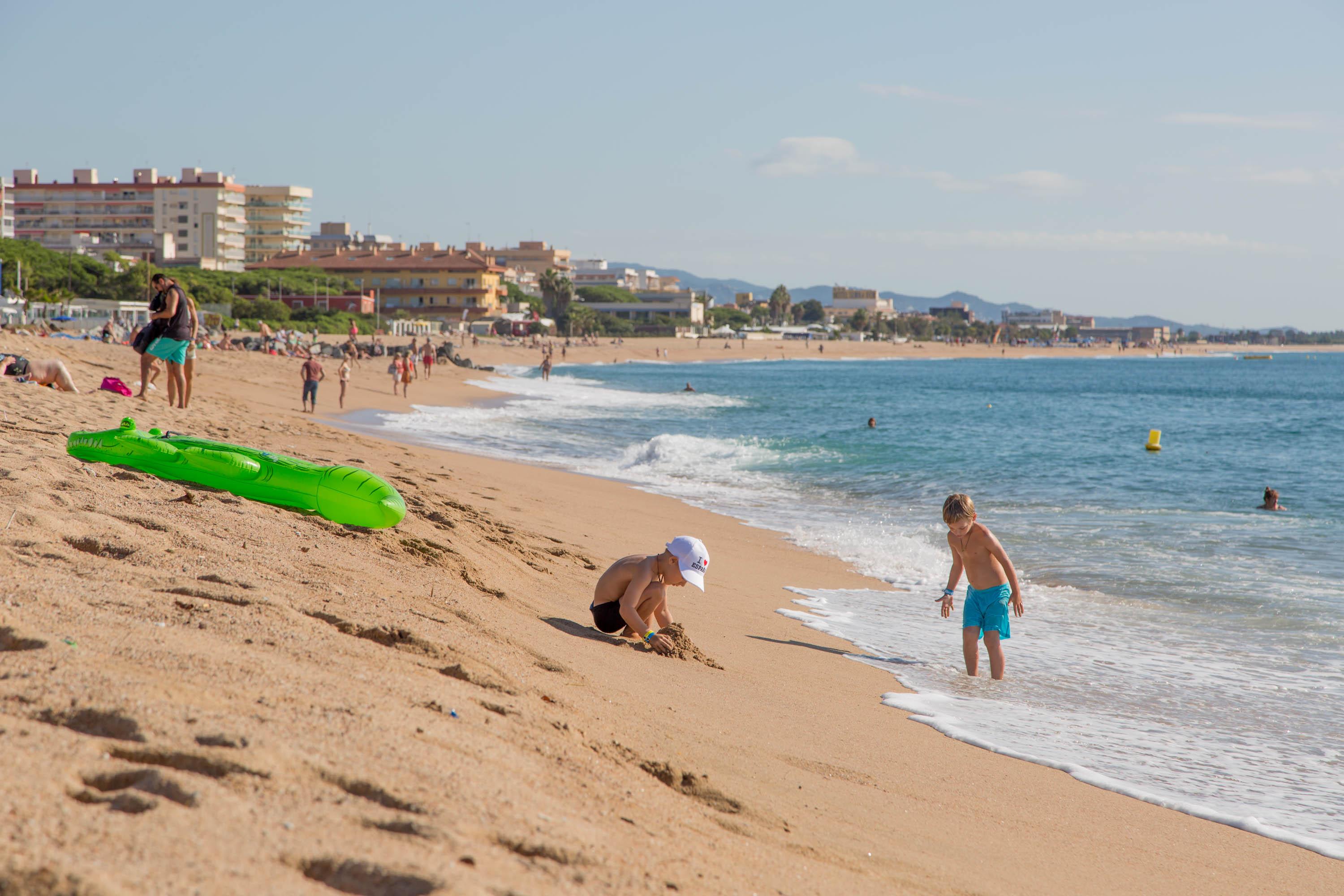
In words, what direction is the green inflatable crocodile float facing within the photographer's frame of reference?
facing away from the viewer and to the left of the viewer

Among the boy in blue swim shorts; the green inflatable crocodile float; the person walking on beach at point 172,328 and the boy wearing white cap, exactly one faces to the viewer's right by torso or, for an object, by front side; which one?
the boy wearing white cap

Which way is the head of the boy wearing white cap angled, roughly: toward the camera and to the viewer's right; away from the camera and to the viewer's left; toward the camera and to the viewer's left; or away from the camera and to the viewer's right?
toward the camera and to the viewer's right

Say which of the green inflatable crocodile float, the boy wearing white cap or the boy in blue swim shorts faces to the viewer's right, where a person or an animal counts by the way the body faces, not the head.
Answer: the boy wearing white cap

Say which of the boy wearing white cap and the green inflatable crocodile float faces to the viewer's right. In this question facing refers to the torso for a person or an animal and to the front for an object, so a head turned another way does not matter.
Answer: the boy wearing white cap

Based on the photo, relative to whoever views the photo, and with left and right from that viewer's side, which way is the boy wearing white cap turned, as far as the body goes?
facing to the right of the viewer

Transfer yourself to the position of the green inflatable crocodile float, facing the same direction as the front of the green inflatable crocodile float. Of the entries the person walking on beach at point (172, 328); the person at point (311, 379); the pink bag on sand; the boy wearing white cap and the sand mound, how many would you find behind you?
2
